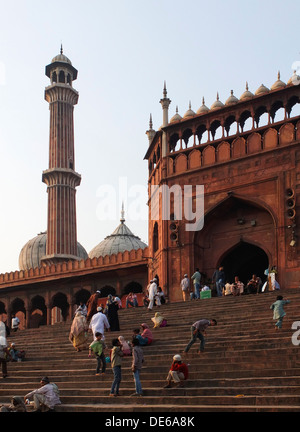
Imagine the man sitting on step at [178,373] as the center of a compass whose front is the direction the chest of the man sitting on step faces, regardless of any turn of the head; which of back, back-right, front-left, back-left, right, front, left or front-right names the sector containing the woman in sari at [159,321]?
back-right

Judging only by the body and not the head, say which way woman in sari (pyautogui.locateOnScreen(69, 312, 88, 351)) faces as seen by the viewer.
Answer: away from the camera

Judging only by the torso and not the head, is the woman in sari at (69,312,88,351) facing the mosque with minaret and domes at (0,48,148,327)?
yes

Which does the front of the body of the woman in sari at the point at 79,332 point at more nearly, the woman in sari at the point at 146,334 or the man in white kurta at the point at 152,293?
the man in white kurta

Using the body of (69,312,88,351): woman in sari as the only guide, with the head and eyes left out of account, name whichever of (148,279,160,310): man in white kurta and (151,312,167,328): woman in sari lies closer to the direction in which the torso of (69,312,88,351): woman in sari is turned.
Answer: the man in white kurta

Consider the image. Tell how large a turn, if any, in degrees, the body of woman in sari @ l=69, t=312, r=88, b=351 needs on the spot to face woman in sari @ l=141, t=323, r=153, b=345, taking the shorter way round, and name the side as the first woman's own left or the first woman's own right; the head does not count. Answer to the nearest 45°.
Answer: approximately 135° to the first woman's own right

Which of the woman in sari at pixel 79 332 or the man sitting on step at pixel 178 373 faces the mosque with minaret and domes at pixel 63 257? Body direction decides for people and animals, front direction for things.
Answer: the woman in sari

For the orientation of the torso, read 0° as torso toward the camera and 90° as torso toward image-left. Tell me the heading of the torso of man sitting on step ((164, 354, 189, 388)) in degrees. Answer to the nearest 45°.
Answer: approximately 45°

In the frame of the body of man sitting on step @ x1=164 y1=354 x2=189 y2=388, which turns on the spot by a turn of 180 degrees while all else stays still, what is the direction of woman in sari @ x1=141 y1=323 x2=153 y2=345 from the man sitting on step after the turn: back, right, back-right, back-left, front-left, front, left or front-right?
front-left
